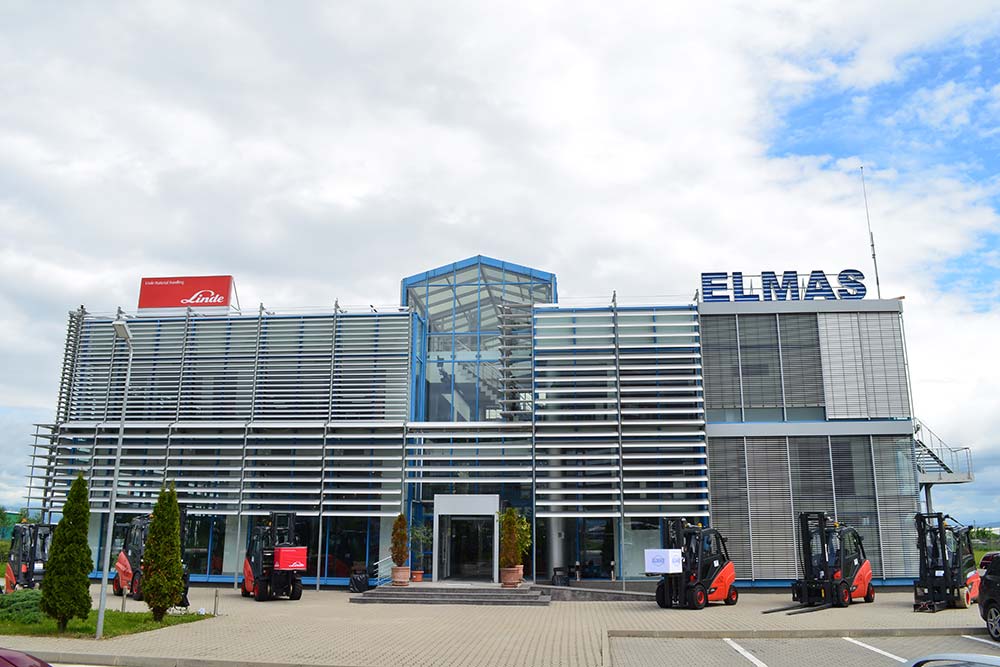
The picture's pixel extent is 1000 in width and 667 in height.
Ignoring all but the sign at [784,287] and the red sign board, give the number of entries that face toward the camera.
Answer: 2

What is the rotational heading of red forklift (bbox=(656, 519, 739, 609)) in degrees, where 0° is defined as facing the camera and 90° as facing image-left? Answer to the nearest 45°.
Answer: approximately 45°

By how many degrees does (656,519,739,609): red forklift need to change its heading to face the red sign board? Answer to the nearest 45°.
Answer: approximately 45° to its right

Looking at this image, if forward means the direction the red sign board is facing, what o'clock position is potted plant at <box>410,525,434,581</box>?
The potted plant is roughly at 10 o'clock from the red sign board.

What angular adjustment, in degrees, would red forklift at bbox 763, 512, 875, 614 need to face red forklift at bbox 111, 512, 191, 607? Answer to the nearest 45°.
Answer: approximately 45° to its right

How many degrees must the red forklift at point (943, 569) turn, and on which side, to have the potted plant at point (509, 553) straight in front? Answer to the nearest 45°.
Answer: approximately 45° to its right

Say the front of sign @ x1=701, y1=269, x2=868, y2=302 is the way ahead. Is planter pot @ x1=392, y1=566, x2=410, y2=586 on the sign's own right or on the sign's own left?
on the sign's own right
